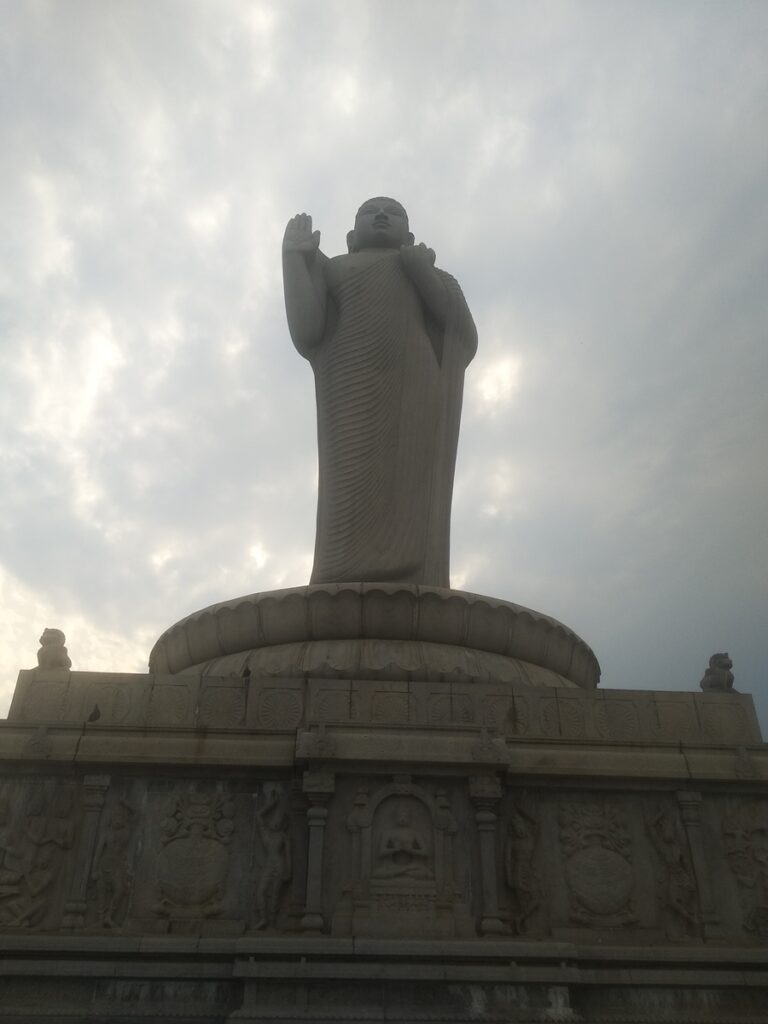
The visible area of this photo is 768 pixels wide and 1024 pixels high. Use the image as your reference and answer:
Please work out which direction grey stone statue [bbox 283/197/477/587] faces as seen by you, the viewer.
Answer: facing the viewer
